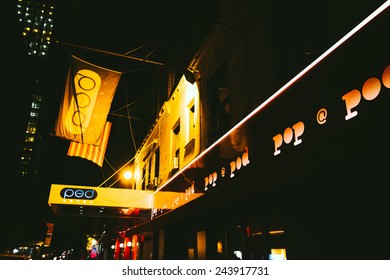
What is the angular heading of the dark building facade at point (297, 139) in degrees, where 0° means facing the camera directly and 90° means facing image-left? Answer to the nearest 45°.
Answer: approximately 45°

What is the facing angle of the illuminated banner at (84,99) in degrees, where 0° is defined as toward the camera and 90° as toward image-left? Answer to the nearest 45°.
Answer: approximately 0°

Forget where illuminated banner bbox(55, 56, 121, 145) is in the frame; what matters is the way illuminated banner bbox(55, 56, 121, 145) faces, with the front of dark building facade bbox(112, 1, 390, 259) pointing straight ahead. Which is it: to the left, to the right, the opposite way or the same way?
to the left

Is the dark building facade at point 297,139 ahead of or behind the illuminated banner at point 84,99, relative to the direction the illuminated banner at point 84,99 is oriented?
ahead

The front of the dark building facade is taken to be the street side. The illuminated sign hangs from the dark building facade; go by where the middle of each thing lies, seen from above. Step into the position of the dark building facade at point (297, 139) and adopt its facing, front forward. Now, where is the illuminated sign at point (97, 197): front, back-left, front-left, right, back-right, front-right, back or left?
right

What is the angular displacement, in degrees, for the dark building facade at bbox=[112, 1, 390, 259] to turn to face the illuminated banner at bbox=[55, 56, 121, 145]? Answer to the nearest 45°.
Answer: approximately 90° to its right

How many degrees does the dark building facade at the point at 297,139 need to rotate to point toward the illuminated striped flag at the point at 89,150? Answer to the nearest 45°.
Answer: approximately 90° to its right

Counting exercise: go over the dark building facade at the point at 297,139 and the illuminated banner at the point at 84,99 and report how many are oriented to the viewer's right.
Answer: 0
